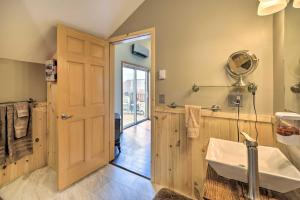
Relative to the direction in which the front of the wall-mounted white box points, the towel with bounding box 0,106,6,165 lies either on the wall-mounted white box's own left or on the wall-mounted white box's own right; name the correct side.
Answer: on the wall-mounted white box's own right

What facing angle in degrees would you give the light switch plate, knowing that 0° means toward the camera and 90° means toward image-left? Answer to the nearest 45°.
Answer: approximately 0°

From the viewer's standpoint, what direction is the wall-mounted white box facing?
toward the camera

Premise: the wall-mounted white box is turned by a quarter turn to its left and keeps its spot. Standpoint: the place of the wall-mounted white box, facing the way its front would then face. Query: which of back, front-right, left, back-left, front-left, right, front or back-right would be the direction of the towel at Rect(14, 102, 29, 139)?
back

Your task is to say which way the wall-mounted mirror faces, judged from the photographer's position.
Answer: facing the viewer and to the left of the viewer

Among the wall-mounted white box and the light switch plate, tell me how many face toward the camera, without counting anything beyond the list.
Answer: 2

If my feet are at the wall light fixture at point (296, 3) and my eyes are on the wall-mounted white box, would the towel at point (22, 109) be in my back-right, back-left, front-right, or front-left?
front-left

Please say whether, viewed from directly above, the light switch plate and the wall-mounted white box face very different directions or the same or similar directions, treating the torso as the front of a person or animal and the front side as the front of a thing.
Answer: same or similar directions

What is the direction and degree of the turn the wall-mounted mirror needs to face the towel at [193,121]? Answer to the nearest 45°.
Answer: approximately 45° to its right

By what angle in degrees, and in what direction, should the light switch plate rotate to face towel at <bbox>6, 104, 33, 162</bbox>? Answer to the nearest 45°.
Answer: approximately 90° to its right

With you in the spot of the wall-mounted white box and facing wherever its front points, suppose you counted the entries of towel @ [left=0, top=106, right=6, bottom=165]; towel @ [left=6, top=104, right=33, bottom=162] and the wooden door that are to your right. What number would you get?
3
